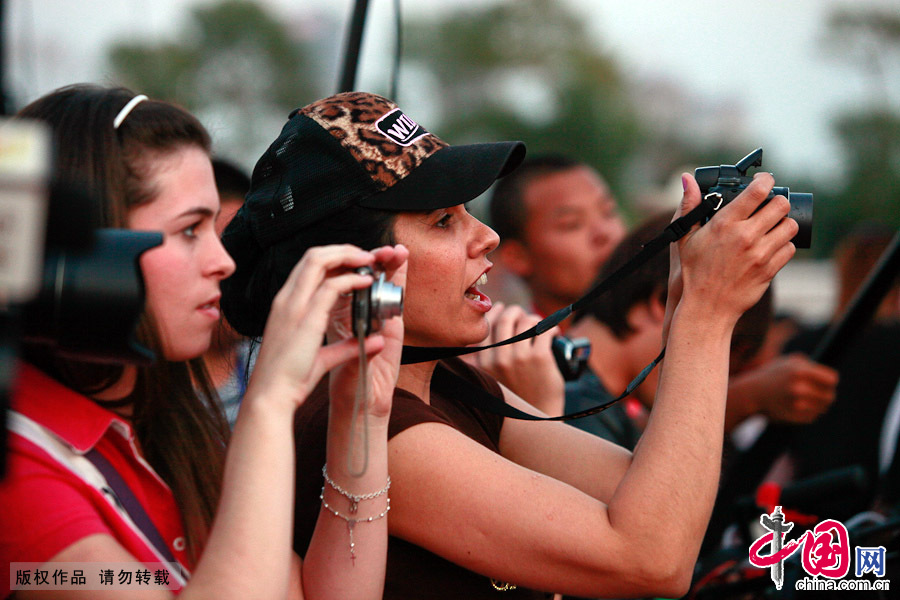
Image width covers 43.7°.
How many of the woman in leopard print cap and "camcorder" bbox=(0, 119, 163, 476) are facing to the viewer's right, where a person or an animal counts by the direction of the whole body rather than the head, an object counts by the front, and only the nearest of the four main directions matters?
2

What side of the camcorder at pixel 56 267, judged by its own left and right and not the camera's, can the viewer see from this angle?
right

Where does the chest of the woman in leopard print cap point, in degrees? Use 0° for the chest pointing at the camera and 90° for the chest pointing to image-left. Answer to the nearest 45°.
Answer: approximately 270°

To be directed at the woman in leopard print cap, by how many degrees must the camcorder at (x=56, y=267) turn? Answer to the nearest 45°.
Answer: approximately 45° to its left

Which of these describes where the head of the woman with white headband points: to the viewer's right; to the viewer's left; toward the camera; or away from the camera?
to the viewer's right

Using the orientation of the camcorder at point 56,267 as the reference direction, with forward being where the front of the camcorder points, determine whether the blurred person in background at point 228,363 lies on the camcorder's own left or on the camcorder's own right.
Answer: on the camcorder's own left

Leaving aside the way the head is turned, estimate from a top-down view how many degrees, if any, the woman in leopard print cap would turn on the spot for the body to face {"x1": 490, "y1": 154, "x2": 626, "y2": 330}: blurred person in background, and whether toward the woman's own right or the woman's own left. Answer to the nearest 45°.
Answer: approximately 90° to the woman's own left

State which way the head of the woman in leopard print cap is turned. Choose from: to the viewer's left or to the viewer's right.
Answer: to the viewer's right
